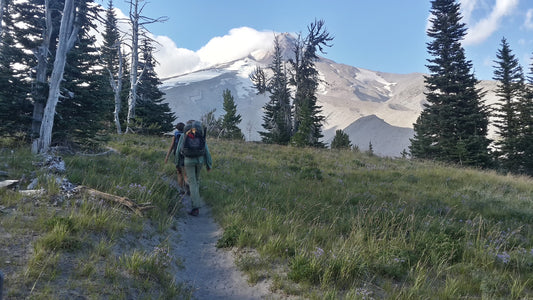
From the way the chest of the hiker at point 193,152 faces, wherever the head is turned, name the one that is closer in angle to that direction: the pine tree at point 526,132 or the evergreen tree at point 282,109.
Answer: the evergreen tree

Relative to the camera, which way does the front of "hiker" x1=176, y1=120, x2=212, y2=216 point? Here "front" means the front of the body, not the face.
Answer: away from the camera

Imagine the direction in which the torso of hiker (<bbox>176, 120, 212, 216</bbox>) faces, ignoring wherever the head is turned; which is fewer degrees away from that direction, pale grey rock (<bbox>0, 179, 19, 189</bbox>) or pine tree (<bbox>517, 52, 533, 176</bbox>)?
the pine tree

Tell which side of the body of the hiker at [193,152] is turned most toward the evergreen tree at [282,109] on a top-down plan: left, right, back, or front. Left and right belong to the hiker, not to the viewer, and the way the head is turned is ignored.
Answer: front

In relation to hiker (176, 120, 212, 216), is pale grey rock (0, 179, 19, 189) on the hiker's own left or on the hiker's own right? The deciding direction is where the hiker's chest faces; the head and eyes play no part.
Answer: on the hiker's own left

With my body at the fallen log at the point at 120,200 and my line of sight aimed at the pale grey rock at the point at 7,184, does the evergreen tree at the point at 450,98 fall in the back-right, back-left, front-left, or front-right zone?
back-right

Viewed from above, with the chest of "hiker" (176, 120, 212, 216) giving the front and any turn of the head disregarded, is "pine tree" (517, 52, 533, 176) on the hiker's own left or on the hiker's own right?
on the hiker's own right

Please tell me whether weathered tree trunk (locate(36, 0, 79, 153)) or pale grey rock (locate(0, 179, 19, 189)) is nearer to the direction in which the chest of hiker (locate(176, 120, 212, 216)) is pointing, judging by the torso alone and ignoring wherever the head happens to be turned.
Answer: the weathered tree trunk

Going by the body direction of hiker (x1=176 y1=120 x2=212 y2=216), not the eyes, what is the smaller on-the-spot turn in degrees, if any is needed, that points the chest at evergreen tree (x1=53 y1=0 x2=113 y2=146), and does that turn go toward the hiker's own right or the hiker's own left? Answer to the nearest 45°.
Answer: approximately 45° to the hiker's own left

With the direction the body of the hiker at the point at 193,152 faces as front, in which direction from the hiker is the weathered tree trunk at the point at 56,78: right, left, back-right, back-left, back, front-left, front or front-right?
front-left
